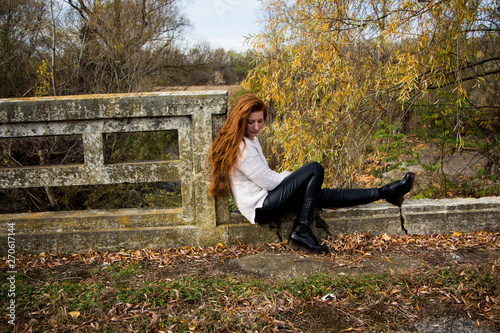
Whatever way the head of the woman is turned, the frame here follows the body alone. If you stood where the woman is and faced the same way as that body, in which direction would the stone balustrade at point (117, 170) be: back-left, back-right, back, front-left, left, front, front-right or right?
back

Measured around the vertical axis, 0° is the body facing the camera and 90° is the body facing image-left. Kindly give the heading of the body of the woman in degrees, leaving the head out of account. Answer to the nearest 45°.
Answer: approximately 270°

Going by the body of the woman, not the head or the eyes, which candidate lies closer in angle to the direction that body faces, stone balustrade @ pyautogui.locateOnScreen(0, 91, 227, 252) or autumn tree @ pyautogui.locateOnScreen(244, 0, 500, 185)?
the autumn tree

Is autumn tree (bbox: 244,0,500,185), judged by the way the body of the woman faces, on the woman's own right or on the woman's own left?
on the woman's own left

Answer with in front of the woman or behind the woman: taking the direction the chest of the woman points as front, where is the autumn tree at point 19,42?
behind

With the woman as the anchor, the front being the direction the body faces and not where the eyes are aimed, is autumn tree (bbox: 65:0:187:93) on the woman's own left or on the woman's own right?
on the woman's own left

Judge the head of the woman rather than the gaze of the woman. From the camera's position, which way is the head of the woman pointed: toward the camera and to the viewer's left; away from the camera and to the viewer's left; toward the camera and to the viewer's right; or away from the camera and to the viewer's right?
toward the camera and to the viewer's right
